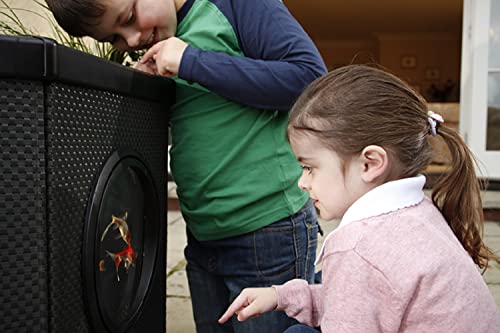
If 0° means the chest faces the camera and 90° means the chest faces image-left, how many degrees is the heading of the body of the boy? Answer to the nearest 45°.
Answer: approximately 45°

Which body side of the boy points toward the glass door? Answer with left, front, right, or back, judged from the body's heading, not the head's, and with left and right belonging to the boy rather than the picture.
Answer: back

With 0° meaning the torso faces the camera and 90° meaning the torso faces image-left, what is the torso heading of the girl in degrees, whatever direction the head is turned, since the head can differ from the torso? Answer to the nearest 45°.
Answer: approximately 90°

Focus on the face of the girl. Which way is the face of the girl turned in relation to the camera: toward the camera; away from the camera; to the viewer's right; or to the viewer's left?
to the viewer's left
